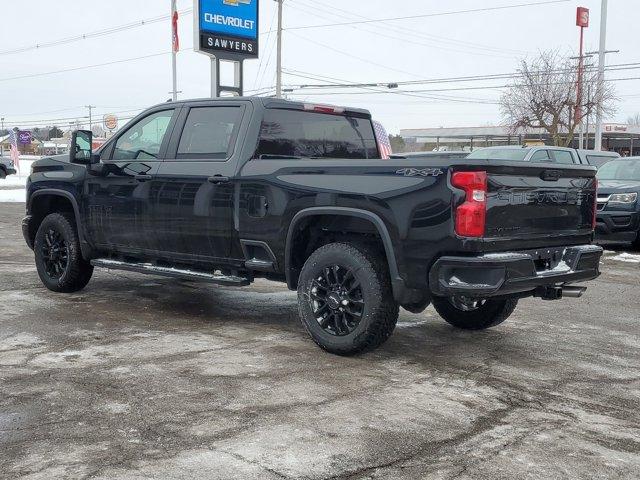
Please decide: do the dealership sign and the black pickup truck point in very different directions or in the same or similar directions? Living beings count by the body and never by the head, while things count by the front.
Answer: very different directions

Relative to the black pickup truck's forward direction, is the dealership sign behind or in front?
in front

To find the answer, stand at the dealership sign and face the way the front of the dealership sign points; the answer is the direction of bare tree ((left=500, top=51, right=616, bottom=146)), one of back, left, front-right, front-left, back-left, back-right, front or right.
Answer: left

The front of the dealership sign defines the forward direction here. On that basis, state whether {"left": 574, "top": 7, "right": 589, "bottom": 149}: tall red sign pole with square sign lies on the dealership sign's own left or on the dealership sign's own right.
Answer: on the dealership sign's own left

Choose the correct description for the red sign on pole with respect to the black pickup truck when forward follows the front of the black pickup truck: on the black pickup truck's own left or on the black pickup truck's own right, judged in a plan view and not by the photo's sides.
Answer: on the black pickup truck's own right

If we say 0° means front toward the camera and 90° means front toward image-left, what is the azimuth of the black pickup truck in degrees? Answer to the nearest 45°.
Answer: approximately 135°

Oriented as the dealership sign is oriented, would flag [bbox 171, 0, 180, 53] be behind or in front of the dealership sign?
behind

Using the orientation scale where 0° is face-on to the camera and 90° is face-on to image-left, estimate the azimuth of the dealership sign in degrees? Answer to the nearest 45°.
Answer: approximately 315°

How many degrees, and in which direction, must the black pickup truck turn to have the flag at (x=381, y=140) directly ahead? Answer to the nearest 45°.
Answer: approximately 45° to its right

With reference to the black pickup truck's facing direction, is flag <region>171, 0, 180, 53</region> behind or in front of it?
in front

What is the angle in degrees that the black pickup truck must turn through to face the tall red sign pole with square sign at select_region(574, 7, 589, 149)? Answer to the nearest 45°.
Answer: approximately 45° to its right

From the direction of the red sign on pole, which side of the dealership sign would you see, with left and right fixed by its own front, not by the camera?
left
